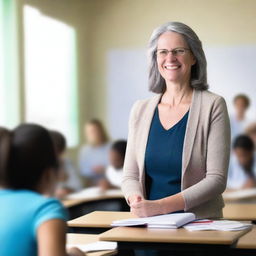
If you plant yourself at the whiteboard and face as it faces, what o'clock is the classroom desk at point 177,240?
The classroom desk is roughly at 12 o'clock from the whiteboard.

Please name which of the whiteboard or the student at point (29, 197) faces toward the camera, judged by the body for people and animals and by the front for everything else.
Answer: the whiteboard

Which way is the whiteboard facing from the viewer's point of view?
toward the camera

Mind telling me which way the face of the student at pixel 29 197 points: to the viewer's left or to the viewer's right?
to the viewer's right

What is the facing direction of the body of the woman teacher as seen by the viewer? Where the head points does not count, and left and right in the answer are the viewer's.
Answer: facing the viewer and to the left of the viewer

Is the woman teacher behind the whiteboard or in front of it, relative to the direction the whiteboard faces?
in front

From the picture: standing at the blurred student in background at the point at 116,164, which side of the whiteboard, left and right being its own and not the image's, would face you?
front

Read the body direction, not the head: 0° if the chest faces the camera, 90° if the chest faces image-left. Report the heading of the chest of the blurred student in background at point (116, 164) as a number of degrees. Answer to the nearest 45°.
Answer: approximately 45°

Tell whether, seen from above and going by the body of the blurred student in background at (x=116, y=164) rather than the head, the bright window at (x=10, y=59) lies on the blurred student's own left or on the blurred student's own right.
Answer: on the blurred student's own right

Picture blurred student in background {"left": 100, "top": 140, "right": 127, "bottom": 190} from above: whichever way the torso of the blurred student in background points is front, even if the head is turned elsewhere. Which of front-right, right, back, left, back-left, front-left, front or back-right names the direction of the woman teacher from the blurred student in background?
front-left

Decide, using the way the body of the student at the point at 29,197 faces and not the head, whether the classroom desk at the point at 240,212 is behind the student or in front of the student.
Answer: in front

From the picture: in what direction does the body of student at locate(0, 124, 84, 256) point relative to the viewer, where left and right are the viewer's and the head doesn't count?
facing away from the viewer and to the right of the viewer

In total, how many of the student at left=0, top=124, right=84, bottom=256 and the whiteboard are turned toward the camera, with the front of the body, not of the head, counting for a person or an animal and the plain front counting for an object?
1
